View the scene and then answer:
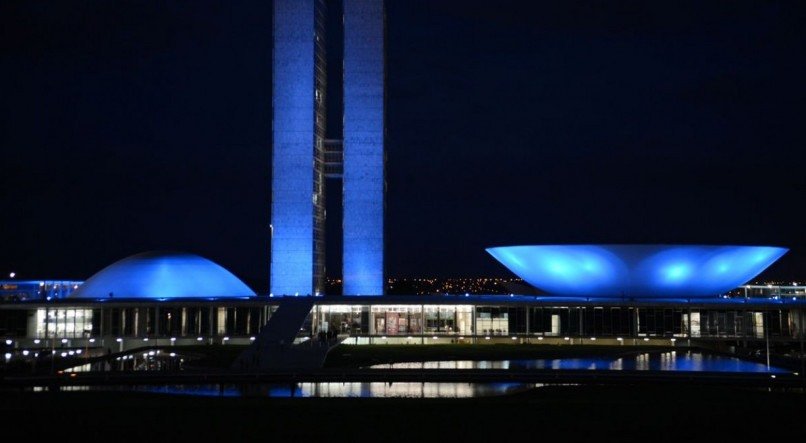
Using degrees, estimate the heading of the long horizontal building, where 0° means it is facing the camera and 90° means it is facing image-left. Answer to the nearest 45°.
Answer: approximately 0°
